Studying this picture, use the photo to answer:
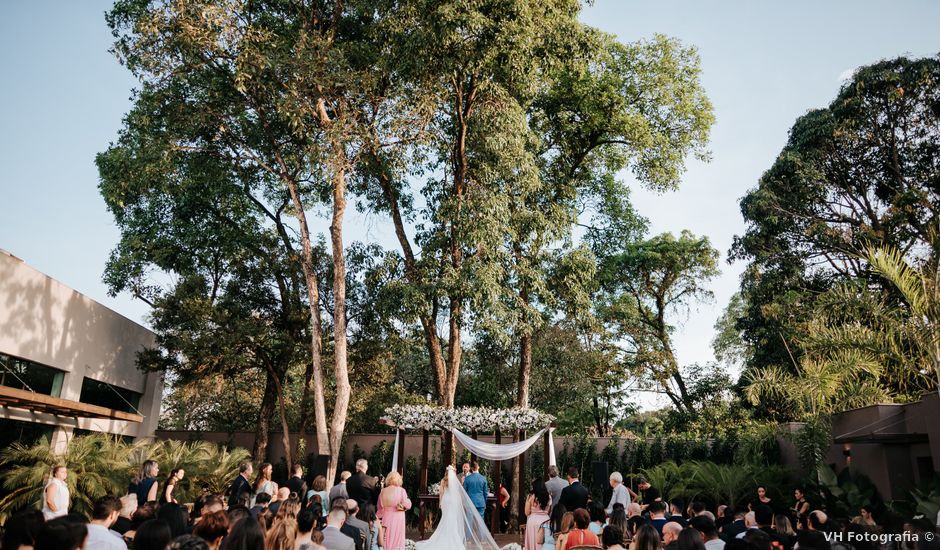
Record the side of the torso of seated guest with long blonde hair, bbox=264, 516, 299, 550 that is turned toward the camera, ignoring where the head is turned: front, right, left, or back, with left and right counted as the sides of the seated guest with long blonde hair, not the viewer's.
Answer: back

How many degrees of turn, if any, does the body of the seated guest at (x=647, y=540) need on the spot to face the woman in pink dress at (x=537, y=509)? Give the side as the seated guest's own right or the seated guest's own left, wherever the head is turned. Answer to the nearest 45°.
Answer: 0° — they already face them

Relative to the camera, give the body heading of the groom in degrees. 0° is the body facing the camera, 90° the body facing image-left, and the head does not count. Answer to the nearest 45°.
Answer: approximately 180°

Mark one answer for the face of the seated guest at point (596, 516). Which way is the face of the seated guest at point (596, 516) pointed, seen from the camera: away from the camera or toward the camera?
away from the camera

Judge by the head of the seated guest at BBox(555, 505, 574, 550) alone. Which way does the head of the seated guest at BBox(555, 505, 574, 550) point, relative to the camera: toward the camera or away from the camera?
away from the camera

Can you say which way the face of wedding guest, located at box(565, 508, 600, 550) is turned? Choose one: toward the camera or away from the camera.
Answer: away from the camera

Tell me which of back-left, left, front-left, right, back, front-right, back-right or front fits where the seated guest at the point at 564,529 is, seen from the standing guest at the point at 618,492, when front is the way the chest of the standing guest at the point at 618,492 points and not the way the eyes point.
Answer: back-left

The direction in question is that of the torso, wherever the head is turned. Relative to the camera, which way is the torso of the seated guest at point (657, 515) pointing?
away from the camera

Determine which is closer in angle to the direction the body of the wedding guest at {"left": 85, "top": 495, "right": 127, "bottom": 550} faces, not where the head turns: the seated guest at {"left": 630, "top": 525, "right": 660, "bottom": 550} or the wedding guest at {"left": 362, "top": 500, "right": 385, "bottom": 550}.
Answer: the wedding guest

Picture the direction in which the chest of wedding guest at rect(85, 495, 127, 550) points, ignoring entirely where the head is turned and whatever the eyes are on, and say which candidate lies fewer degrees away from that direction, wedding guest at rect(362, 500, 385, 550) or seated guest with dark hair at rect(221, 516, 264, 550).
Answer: the wedding guest

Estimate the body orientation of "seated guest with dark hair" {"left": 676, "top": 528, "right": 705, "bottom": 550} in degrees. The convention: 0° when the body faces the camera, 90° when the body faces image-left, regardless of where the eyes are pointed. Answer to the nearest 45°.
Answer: approximately 180°

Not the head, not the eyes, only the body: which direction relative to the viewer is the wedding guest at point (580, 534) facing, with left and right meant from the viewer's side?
facing away from the viewer

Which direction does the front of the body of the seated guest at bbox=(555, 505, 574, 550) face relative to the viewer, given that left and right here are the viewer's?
facing away from the viewer

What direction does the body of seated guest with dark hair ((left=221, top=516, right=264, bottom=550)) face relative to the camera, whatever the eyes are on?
away from the camera

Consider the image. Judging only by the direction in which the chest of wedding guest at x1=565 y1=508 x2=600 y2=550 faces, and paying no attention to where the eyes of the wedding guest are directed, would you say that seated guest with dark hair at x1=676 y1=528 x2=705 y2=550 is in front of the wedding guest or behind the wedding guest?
behind

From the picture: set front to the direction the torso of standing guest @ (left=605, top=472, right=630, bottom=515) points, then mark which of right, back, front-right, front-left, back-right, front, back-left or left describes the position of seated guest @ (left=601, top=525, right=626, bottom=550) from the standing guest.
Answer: back-left

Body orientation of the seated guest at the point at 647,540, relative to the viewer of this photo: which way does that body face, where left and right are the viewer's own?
facing away from the viewer
